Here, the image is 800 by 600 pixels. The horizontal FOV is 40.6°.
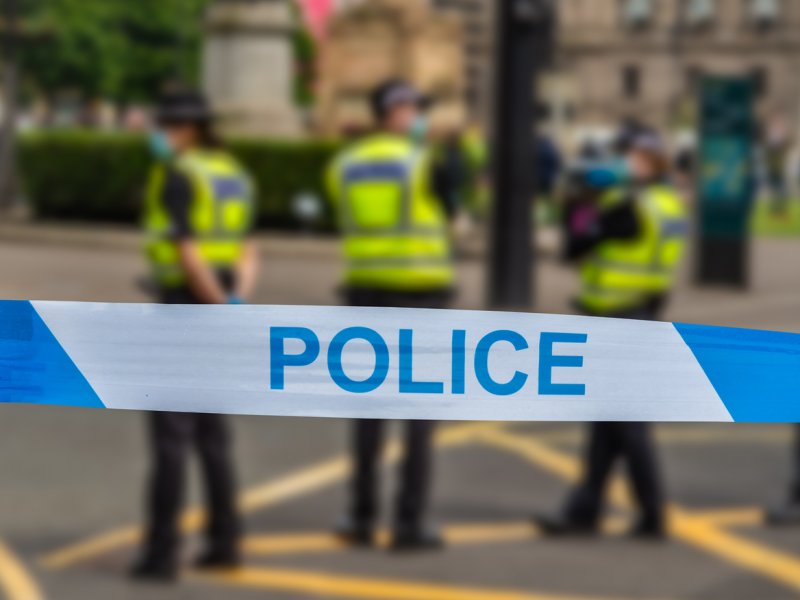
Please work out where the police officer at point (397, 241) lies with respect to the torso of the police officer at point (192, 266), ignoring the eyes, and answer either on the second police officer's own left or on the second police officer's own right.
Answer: on the second police officer's own right

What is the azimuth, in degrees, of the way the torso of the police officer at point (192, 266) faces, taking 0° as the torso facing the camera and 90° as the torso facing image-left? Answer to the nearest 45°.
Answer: approximately 135°

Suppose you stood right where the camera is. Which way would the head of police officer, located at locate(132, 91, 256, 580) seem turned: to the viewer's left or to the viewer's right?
to the viewer's left

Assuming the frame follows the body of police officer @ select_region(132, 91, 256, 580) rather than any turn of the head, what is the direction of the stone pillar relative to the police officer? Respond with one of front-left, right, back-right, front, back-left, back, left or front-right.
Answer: front-right

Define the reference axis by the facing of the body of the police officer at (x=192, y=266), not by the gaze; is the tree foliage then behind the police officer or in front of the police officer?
in front

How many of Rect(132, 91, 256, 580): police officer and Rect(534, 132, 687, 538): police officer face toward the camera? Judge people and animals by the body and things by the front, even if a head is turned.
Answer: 0

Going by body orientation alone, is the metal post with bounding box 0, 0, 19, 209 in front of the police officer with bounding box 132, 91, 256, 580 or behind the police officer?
in front
